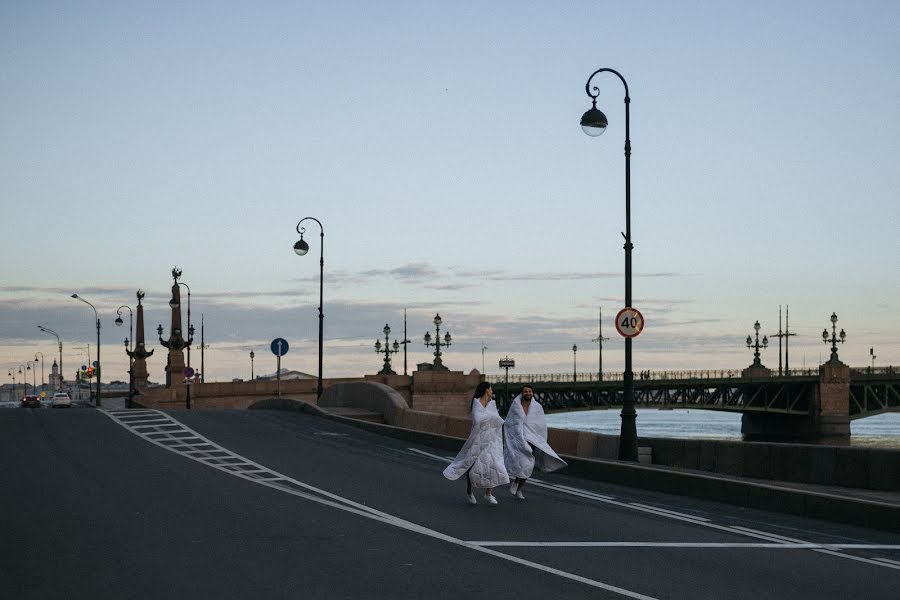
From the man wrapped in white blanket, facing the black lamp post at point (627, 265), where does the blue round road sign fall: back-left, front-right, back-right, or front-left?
front-left

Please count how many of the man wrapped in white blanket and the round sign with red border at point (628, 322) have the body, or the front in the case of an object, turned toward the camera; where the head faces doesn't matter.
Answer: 2

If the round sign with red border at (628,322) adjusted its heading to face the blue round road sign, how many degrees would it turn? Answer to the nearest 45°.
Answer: approximately 135° to its right

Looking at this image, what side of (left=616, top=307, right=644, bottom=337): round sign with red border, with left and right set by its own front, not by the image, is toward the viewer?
front

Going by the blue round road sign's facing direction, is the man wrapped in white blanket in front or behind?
in front

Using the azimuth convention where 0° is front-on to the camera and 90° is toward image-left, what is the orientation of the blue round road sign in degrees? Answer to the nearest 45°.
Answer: approximately 0°

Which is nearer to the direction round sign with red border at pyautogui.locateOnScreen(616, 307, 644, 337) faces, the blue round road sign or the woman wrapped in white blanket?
the woman wrapped in white blanket

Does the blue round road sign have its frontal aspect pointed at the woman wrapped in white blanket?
yes

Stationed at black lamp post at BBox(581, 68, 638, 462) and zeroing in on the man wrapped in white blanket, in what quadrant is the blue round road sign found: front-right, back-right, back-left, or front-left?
back-right
